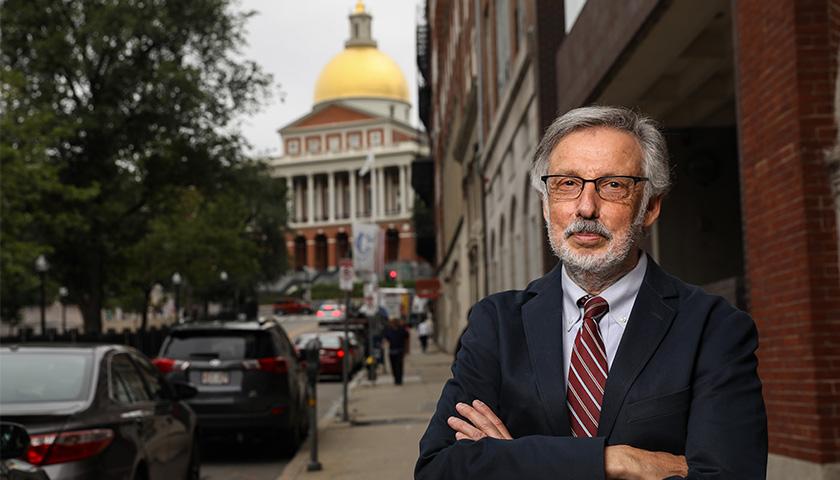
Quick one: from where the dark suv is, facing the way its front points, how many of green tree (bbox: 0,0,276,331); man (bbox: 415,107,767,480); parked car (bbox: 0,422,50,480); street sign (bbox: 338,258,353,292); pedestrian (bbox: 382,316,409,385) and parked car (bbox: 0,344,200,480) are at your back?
3

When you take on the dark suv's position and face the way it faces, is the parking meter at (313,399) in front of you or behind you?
behind

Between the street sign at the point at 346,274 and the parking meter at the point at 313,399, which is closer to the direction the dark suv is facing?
the street sign

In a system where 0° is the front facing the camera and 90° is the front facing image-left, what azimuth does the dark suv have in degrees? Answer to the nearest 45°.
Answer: approximately 180°

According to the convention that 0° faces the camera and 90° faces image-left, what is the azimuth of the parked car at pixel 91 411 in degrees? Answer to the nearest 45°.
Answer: approximately 225°

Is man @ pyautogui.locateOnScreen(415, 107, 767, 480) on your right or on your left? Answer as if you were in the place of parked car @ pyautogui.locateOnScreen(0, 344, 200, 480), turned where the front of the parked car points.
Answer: on your right
